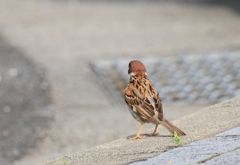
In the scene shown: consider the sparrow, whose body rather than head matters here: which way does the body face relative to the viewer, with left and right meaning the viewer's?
facing away from the viewer and to the left of the viewer
